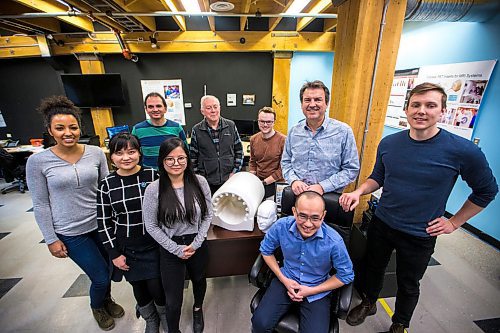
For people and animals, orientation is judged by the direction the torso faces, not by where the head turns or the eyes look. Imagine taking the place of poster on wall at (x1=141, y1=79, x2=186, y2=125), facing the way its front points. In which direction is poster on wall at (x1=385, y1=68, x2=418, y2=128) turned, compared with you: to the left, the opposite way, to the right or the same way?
to the right

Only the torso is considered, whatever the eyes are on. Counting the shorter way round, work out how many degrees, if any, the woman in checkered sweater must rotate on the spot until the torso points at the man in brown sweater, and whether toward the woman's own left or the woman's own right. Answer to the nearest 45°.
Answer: approximately 90° to the woman's own left

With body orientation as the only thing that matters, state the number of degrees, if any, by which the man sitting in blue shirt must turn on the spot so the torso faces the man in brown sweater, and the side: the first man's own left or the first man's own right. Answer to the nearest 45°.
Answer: approximately 180°

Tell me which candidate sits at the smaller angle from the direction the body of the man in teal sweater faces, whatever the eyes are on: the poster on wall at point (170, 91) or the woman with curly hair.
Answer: the woman with curly hair

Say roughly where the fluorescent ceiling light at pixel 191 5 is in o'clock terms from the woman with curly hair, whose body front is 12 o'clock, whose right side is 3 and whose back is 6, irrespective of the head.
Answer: The fluorescent ceiling light is roughly at 9 o'clock from the woman with curly hair.

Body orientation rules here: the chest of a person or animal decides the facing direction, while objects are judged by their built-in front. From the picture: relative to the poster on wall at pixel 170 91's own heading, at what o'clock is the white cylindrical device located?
The white cylindrical device is roughly at 12 o'clock from the poster on wall.
